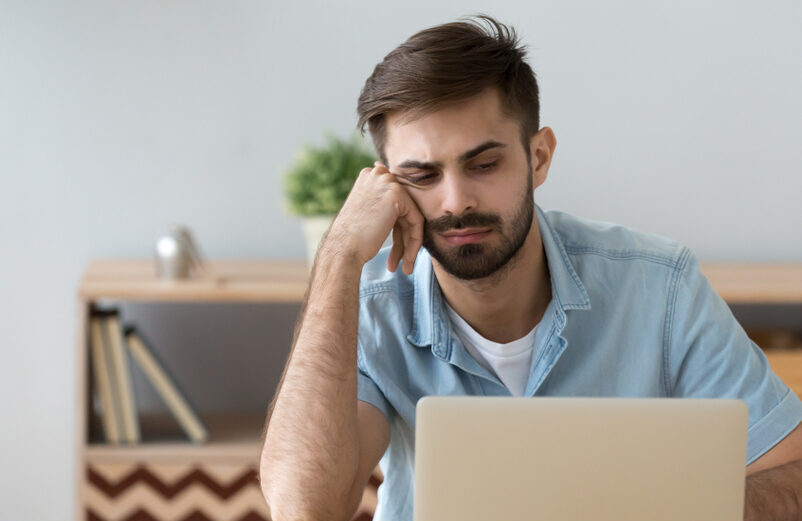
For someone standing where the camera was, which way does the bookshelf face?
facing the viewer

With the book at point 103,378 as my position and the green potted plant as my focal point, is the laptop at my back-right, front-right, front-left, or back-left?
front-right

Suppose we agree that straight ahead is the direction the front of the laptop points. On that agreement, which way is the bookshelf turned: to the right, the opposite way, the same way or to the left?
the opposite way

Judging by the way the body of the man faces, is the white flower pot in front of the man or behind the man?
behind

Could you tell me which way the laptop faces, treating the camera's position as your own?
facing away from the viewer

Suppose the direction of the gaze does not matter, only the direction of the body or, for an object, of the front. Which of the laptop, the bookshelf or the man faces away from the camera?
the laptop

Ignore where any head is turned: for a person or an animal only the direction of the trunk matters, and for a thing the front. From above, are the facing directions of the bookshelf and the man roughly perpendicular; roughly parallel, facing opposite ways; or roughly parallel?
roughly parallel

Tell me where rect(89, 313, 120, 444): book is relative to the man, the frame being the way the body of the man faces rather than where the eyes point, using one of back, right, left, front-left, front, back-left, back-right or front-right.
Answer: back-right

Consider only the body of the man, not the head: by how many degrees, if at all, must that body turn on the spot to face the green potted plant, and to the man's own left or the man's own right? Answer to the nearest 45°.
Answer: approximately 135° to the man's own right

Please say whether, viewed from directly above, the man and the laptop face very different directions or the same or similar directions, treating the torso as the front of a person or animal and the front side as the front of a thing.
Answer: very different directions

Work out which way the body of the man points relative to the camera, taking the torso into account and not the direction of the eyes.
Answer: toward the camera

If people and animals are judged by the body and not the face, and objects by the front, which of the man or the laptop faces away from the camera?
the laptop

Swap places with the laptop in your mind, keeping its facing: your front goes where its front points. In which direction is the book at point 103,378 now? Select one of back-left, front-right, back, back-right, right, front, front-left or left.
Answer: front-left
